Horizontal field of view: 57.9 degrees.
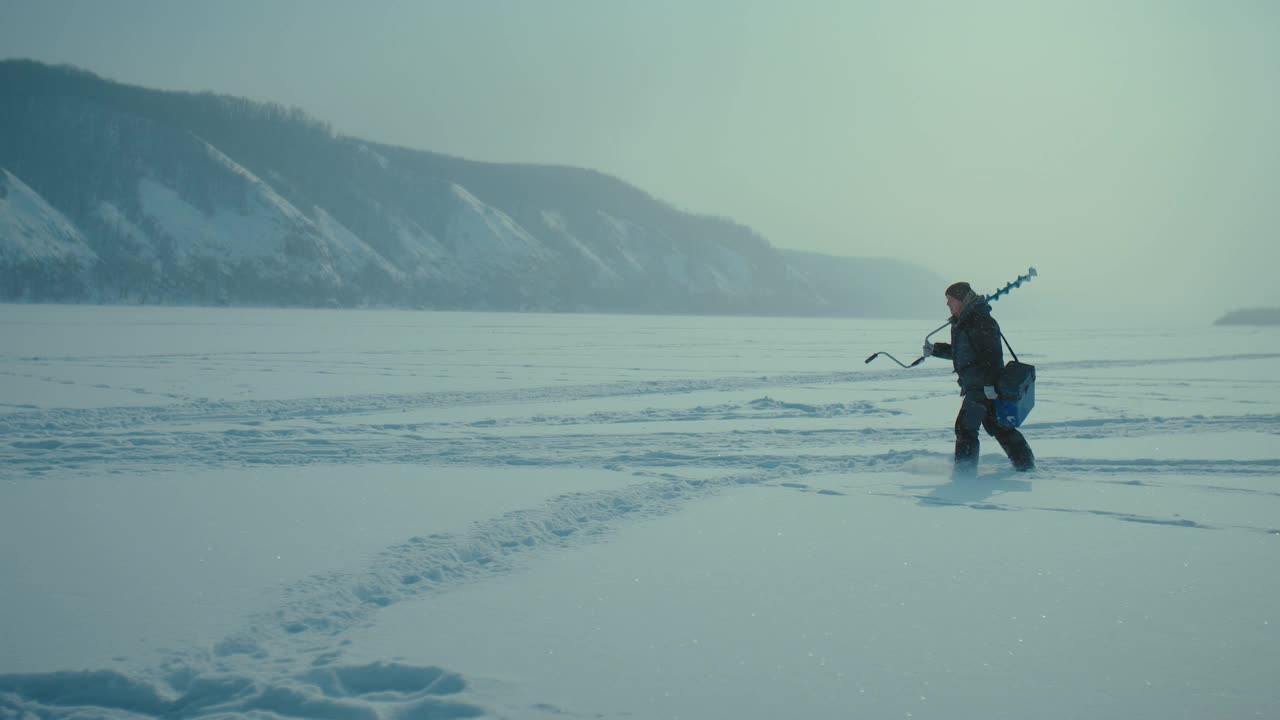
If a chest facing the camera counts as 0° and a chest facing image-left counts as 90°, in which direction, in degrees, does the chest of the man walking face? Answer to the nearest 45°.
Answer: approximately 90°

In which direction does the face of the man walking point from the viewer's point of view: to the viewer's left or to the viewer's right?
to the viewer's left
